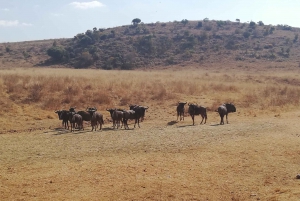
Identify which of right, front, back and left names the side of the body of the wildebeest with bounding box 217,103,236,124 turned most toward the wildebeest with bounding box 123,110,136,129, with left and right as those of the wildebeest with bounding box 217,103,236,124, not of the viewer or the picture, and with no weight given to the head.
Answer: back

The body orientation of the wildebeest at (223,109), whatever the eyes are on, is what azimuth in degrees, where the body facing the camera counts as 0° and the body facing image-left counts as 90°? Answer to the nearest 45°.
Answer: approximately 225°
